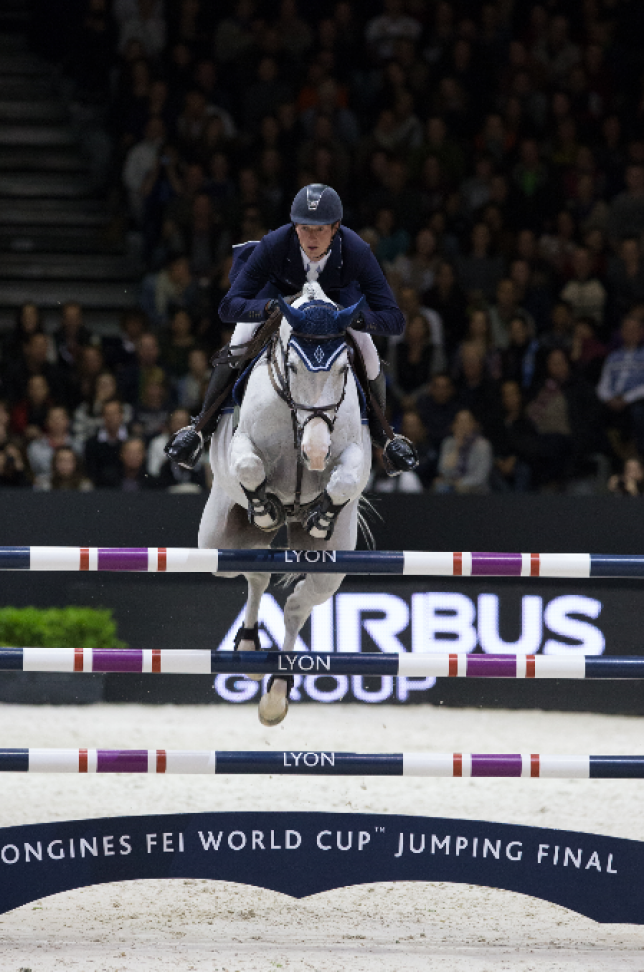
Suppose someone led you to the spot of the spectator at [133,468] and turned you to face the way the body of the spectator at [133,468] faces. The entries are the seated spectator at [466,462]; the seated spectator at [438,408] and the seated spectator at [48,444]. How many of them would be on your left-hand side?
2

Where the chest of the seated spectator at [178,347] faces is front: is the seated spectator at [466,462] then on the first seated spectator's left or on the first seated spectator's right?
on the first seated spectator's left

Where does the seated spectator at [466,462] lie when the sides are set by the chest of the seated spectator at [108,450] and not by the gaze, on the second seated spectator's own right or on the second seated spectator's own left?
on the second seated spectator's own left

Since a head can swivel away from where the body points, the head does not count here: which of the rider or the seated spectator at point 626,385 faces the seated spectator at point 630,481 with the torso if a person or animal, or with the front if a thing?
the seated spectator at point 626,385

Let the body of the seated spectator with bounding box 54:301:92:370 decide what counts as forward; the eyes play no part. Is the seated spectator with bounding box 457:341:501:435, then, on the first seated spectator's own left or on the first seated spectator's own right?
on the first seated spectator's own left

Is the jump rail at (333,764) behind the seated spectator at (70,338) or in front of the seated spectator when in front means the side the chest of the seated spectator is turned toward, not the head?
in front

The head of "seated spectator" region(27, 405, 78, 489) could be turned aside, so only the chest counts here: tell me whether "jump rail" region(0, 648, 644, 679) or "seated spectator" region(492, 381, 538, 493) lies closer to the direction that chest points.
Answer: the jump rail

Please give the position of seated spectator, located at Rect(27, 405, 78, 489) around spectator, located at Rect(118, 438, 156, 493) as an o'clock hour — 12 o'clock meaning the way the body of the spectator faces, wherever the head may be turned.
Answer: The seated spectator is roughly at 4 o'clock from the spectator.

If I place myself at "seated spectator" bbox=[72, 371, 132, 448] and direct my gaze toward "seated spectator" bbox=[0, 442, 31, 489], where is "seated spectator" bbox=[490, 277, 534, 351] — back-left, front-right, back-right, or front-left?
back-left
